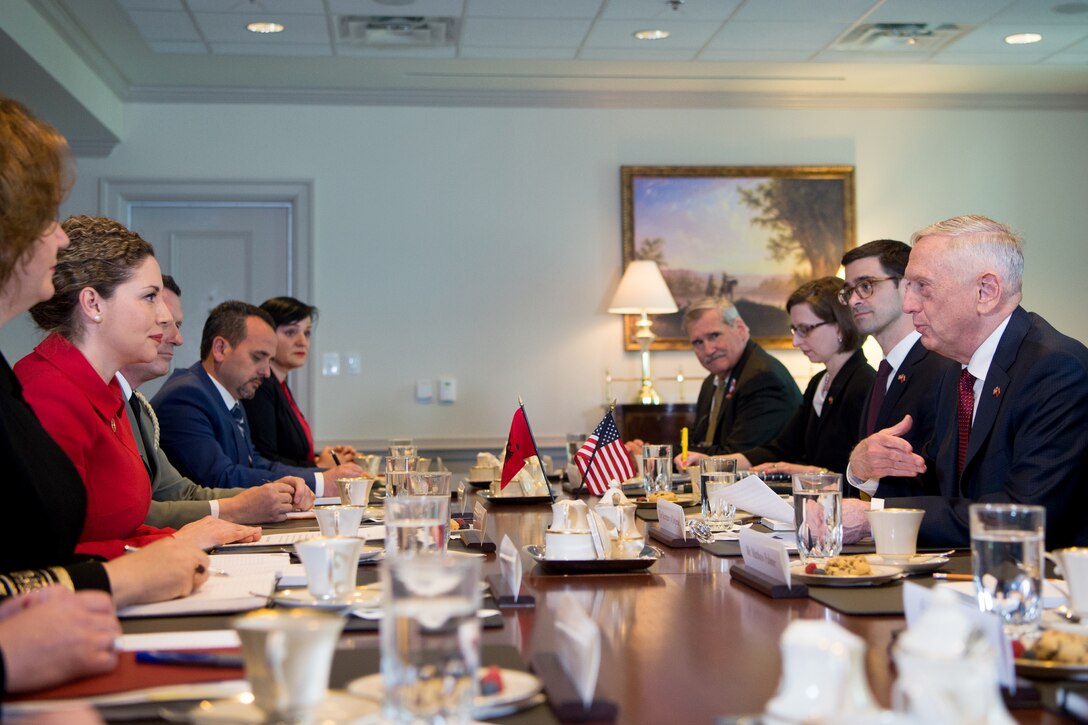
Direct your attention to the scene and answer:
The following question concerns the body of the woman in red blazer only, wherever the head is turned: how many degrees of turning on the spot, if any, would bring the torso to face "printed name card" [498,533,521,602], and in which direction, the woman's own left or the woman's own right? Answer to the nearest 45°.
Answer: approximately 45° to the woman's own right

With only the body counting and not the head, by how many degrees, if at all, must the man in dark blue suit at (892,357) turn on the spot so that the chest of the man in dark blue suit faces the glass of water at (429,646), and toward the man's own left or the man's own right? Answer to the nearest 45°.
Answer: approximately 45° to the man's own left

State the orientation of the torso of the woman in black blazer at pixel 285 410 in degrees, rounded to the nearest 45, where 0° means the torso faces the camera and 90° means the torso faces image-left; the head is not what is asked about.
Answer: approximately 315°

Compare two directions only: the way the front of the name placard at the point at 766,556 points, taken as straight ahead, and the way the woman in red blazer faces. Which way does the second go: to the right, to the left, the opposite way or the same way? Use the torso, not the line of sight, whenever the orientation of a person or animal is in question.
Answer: the opposite way

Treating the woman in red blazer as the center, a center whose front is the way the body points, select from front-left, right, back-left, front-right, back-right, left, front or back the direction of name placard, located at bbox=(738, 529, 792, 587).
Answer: front-right

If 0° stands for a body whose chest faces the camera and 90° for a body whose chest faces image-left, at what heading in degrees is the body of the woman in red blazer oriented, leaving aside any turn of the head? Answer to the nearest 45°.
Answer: approximately 270°

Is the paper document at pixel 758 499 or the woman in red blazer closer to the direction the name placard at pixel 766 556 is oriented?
the woman in red blazer

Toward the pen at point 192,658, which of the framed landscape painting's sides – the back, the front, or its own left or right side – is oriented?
front

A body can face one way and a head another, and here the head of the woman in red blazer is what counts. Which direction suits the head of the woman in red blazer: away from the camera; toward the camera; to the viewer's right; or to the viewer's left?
to the viewer's right

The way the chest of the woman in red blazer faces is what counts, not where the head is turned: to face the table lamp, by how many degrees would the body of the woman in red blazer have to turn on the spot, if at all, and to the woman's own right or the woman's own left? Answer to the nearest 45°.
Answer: approximately 45° to the woman's own left

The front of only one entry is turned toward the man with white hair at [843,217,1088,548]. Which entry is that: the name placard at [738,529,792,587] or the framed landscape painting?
the framed landscape painting

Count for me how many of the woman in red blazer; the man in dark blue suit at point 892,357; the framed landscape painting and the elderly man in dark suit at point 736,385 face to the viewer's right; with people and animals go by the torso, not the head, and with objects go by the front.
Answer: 1

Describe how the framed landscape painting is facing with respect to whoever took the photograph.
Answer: facing the viewer

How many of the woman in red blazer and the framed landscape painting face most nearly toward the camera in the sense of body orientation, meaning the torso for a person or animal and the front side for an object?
1

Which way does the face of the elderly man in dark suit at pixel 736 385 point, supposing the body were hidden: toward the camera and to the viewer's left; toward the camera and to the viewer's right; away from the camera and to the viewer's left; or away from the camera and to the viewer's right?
toward the camera and to the viewer's left

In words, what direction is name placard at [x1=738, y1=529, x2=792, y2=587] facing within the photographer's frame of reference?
facing the viewer and to the left of the viewer
